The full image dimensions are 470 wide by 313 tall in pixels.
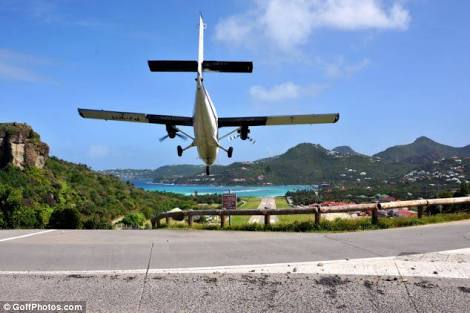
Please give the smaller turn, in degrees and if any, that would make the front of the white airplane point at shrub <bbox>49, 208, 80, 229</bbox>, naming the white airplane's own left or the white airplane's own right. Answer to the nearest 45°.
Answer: approximately 135° to the white airplane's own left

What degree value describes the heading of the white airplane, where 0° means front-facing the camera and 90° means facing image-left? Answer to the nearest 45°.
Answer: approximately 180°
